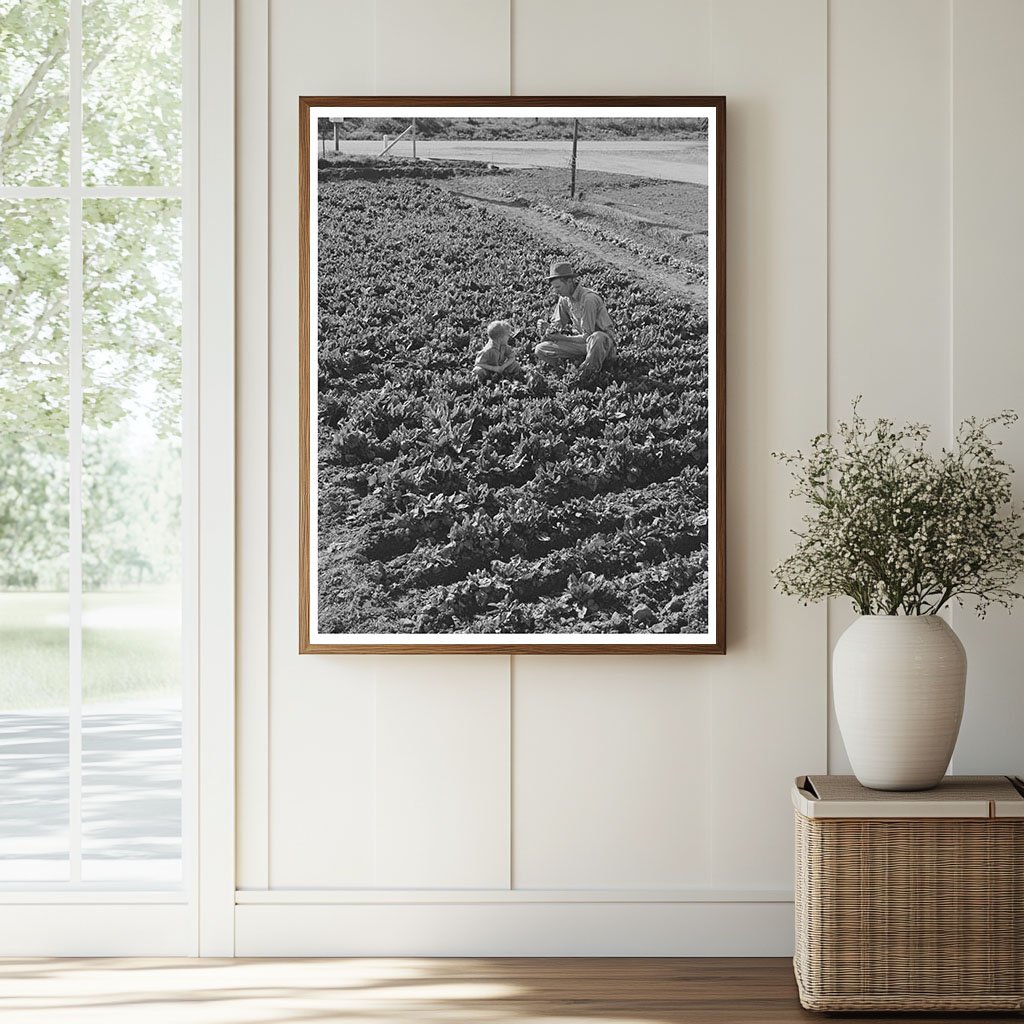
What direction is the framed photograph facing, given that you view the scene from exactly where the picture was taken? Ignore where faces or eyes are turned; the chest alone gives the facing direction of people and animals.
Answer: facing the viewer

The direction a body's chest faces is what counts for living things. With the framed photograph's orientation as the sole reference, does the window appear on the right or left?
on its right

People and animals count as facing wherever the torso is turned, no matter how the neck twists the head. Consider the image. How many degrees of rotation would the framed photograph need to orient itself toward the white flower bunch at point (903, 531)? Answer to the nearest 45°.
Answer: approximately 90° to its left

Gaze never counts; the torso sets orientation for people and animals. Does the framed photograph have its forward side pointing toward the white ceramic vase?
no

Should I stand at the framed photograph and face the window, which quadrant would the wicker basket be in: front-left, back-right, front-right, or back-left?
back-left
